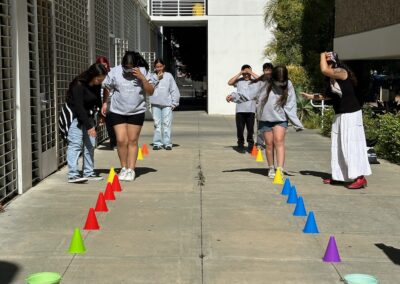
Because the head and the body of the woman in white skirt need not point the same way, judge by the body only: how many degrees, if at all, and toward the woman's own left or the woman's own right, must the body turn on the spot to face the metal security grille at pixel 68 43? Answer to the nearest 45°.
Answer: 0° — they already face it

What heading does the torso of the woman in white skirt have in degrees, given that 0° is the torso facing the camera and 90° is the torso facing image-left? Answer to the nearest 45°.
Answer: approximately 90°

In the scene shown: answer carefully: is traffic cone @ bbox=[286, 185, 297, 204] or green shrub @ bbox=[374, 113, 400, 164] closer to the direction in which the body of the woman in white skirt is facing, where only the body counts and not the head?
the traffic cone

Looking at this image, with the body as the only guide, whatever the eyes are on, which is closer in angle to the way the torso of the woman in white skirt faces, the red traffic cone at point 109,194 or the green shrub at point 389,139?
the red traffic cone

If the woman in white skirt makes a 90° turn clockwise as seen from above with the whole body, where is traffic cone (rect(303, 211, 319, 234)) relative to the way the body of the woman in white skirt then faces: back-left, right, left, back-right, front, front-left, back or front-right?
back

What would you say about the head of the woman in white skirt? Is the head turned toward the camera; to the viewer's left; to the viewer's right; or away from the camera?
to the viewer's left

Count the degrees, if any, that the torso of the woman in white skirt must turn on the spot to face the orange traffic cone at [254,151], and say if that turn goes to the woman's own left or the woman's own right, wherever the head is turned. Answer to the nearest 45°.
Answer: approximately 45° to the woman's own right

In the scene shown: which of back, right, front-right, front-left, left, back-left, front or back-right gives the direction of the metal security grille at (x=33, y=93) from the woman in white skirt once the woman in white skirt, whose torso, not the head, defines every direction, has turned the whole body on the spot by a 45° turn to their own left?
front-right

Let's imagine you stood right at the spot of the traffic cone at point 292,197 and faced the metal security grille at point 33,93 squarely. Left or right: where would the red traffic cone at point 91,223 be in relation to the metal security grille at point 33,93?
left

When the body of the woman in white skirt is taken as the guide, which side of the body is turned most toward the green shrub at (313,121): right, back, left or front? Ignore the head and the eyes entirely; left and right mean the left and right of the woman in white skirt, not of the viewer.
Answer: right

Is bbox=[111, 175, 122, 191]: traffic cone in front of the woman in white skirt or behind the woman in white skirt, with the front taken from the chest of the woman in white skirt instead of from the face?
in front

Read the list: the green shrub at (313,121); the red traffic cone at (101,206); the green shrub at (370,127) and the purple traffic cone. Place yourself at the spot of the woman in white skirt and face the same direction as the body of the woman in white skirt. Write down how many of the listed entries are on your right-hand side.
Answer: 2

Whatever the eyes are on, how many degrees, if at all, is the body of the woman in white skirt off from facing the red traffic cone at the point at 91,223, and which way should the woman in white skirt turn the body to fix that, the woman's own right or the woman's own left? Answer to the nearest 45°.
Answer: approximately 45° to the woman's own left

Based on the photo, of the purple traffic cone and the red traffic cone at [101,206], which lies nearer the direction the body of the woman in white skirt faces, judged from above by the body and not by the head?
the red traffic cone

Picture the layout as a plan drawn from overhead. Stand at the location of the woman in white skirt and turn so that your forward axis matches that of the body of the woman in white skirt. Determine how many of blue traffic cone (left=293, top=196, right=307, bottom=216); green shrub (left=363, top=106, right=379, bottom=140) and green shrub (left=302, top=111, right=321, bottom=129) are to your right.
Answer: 2

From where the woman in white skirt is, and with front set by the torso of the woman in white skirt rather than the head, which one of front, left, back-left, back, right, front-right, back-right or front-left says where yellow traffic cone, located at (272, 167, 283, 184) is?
front

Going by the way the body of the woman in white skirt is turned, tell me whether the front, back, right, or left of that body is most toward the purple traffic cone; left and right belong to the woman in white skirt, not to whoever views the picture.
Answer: left
